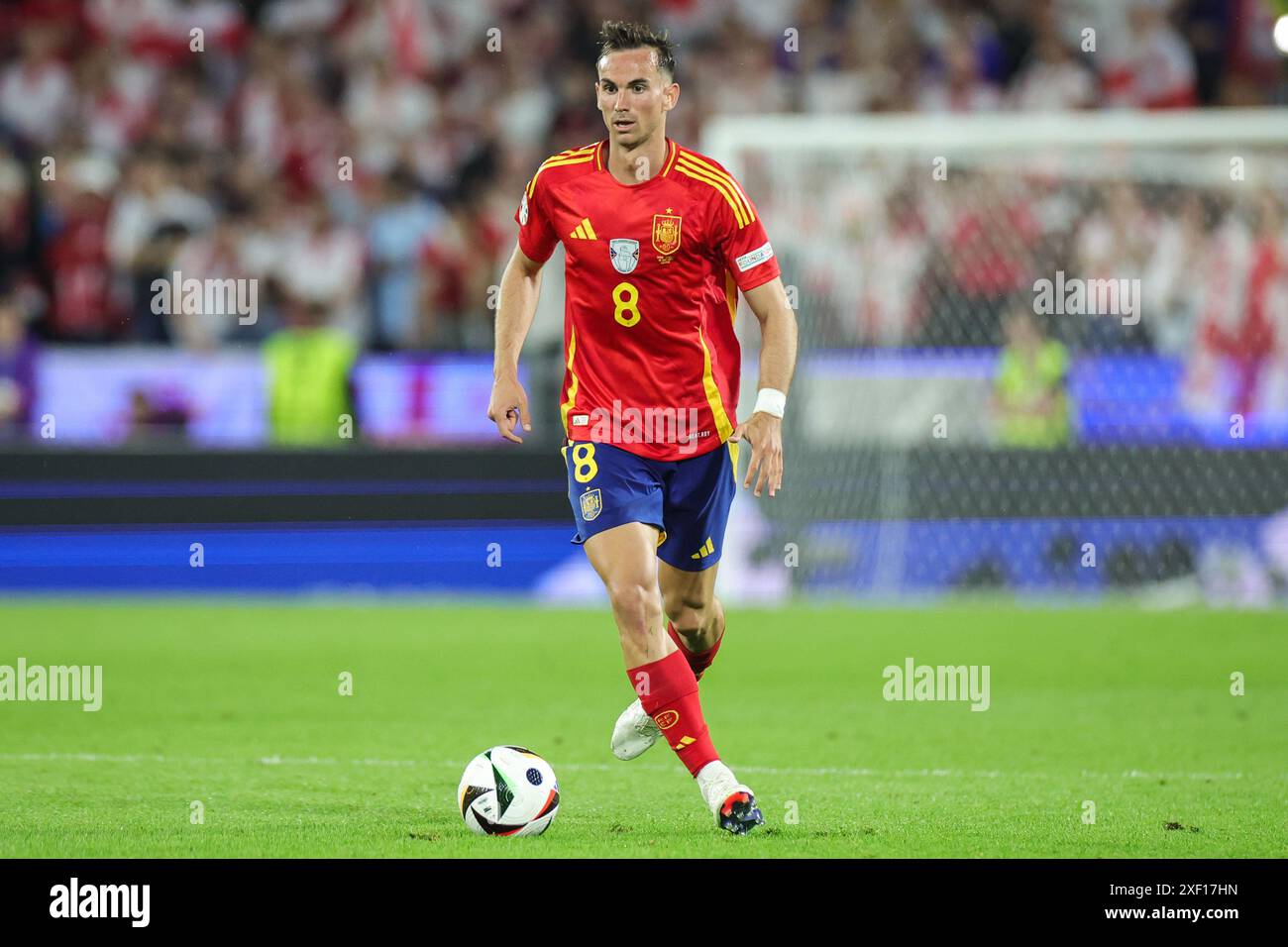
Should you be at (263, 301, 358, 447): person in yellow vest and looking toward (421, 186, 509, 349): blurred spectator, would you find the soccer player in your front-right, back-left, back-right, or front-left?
back-right

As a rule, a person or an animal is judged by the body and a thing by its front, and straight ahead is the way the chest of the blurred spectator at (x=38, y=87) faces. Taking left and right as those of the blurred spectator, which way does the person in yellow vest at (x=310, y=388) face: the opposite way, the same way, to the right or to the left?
the opposite way

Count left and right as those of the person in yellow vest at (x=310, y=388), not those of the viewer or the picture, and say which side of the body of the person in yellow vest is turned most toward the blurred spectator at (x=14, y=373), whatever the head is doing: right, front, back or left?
left

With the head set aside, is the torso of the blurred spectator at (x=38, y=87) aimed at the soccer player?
yes

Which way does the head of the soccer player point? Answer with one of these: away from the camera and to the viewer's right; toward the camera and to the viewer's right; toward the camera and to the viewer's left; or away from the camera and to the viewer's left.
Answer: toward the camera and to the viewer's left

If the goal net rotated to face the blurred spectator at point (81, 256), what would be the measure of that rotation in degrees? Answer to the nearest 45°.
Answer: approximately 90° to its right

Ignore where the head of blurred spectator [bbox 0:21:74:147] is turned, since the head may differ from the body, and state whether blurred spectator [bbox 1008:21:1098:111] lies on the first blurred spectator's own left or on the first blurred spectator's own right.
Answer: on the first blurred spectator's own left

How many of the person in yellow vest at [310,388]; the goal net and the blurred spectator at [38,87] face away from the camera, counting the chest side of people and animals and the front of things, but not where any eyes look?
1

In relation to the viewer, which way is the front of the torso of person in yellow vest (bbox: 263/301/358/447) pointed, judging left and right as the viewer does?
facing away from the viewer

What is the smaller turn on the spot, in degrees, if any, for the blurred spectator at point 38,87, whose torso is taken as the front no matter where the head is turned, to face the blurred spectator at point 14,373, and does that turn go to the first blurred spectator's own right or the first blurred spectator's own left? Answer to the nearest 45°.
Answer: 0° — they already face them

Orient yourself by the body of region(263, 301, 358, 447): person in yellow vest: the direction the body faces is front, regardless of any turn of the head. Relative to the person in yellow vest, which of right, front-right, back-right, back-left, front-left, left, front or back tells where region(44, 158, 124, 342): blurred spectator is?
front-left
